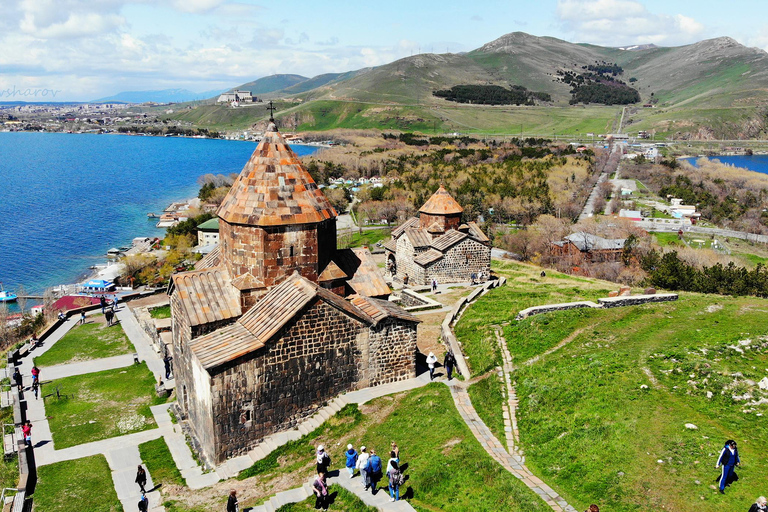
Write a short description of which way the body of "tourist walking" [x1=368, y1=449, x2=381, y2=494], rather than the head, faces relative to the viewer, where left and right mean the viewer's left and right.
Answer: facing away from the viewer

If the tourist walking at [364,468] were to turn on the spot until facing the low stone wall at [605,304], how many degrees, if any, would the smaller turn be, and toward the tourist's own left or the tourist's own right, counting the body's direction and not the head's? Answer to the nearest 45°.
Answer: approximately 45° to the tourist's own right

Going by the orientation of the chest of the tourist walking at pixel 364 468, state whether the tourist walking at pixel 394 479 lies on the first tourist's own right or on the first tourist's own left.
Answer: on the first tourist's own right

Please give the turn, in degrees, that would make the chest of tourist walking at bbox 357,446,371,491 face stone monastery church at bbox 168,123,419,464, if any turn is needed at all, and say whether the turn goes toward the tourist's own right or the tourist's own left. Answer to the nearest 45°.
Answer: approximately 45° to the tourist's own left

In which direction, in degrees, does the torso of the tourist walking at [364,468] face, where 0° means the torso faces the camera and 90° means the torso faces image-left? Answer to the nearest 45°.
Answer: approximately 180°

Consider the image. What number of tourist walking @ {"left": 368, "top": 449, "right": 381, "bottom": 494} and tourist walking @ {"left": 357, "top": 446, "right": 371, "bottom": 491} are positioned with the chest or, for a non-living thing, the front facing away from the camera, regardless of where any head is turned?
2

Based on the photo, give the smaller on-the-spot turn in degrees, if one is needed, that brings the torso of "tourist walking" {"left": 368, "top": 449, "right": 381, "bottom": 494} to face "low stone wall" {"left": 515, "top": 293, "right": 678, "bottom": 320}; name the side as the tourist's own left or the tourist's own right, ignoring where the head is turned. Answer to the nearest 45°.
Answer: approximately 45° to the tourist's own right

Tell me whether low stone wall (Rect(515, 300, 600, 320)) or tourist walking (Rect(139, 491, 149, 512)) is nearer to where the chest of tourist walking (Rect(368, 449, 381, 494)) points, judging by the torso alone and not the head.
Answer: the low stone wall

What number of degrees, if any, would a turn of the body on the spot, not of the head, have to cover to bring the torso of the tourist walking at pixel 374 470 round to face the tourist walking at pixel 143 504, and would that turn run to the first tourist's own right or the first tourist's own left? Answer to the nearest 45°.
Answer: approximately 90° to the first tourist's own left

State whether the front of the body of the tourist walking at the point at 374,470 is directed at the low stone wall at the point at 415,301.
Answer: yes

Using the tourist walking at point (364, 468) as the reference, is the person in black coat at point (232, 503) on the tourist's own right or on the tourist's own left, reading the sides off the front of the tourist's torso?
on the tourist's own left
